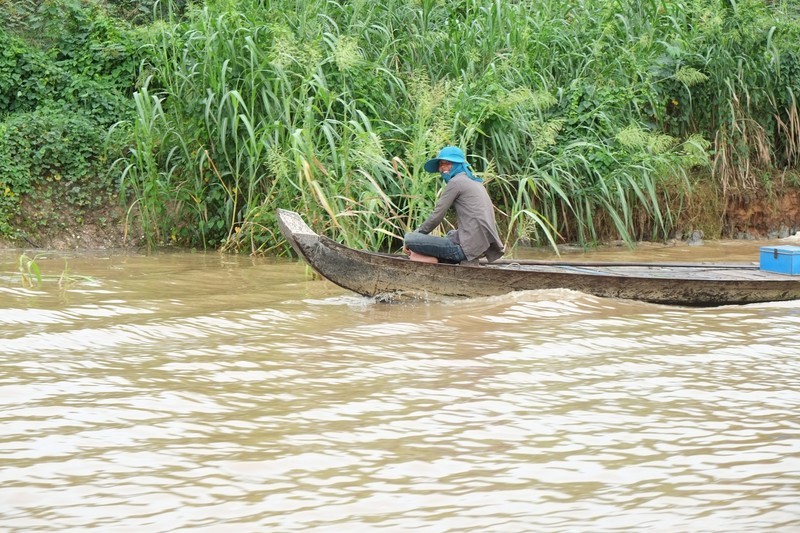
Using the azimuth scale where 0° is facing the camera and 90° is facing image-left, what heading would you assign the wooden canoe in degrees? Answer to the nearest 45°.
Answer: approximately 90°

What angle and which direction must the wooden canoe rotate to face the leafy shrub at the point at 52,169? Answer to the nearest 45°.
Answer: approximately 45° to its right

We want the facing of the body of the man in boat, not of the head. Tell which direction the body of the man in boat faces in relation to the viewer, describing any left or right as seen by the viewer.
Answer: facing to the left of the viewer

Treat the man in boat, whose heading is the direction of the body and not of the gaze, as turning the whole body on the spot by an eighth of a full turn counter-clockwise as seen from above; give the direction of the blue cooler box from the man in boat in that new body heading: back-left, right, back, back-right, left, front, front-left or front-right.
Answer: back-left

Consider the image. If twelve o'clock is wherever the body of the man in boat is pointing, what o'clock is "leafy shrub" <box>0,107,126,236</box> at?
The leafy shrub is roughly at 1 o'clock from the man in boat.
